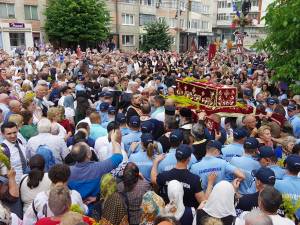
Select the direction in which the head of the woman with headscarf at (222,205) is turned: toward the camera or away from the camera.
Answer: away from the camera

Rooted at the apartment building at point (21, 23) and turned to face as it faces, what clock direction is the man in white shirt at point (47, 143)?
The man in white shirt is roughly at 12 o'clock from the apartment building.

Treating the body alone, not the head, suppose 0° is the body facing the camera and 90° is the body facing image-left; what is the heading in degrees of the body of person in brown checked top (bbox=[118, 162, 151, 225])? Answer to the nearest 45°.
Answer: approximately 180°

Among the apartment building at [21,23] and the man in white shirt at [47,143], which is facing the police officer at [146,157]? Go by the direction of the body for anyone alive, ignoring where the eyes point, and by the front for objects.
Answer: the apartment building

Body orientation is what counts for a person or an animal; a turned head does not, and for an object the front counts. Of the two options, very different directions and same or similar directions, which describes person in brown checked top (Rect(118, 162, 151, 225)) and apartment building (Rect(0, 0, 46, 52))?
very different directions
